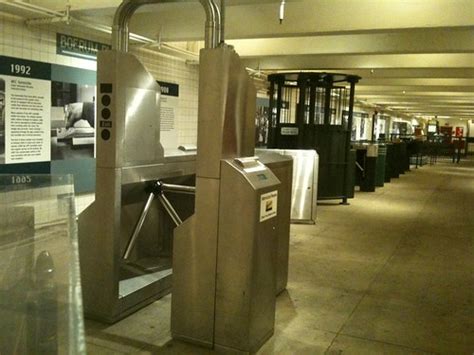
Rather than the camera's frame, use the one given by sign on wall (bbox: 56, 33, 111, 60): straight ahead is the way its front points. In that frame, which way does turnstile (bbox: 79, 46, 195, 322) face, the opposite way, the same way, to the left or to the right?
to the right

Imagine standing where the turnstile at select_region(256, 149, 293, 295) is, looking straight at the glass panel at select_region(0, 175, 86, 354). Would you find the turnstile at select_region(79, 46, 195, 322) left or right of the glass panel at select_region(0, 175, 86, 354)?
right

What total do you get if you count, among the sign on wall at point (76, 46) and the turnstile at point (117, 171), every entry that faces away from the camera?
0

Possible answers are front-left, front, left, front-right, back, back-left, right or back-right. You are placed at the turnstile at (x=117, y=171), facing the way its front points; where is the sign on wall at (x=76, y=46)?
back-right

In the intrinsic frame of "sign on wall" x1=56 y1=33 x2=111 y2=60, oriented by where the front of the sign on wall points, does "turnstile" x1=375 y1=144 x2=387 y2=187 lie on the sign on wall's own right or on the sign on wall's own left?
on the sign on wall's own left

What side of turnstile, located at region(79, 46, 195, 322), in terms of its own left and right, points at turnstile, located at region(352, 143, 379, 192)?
back

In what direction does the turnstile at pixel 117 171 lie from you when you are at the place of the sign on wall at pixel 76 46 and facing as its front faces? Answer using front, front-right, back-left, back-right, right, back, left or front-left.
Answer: front-right

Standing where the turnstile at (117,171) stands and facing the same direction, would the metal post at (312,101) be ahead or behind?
behind

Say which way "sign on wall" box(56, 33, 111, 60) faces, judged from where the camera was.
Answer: facing the viewer and to the right of the viewer

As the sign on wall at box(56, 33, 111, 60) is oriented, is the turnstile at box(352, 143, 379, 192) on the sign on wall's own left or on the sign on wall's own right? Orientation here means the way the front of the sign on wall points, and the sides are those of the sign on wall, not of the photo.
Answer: on the sign on wall's own left

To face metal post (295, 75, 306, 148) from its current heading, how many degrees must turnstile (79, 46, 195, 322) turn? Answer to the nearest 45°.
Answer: approximately 180°

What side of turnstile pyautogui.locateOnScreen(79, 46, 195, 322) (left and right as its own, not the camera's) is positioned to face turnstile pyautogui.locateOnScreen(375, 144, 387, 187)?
back

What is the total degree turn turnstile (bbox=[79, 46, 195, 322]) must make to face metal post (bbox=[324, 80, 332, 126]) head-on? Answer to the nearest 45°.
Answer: approximately 180°

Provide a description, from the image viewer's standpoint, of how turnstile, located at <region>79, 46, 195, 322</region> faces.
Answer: facing the viewer and to the left of the viewer
